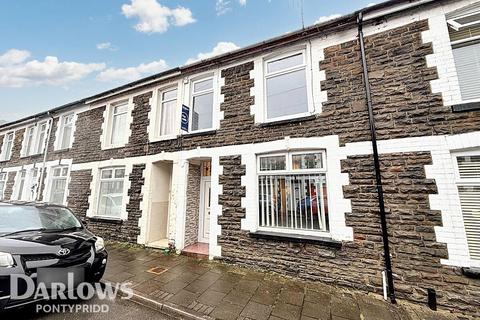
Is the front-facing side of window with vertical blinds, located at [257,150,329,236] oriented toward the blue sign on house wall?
no

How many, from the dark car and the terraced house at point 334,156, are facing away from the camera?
0

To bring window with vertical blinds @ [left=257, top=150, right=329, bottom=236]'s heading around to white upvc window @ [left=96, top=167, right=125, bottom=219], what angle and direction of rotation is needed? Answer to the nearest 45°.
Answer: approximately 45° to its right

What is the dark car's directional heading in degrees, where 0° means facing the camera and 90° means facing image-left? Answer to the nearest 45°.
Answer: approximately 315°

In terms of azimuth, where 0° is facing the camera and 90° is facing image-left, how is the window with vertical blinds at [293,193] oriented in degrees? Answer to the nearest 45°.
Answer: approximately 45°

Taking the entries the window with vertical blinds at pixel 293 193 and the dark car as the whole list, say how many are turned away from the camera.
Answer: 0

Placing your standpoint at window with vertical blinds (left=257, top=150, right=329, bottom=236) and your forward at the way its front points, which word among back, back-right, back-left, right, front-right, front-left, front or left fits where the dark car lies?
front

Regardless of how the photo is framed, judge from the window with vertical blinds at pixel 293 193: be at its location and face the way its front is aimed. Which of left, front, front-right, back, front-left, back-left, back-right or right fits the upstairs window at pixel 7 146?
front-right

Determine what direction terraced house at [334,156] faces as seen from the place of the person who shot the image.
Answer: facing the viewer and to the left of the viewer

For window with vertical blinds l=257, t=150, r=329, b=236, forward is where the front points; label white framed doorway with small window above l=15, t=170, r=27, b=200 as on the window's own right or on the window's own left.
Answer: on the window's own right
